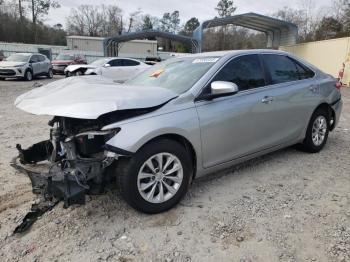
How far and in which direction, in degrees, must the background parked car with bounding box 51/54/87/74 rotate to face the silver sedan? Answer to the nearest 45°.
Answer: approximately 45° to its left

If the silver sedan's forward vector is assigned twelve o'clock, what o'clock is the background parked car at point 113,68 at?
The background parked car is roughly at 4 o'clock from the silver sedan.

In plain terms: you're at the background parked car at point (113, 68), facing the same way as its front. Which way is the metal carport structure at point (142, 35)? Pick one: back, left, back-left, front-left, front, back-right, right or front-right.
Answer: back-right

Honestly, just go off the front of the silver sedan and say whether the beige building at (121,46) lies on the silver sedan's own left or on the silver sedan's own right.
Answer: on the silver sedan's own right

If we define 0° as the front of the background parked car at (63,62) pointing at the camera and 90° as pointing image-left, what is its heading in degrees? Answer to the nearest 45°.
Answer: approximately 45°

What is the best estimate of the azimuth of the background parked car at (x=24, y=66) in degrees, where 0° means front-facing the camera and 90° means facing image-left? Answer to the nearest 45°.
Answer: approximately 45°

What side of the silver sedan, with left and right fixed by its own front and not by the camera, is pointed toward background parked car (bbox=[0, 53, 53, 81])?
right

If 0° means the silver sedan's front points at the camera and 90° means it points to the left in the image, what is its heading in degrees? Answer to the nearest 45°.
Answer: approximately 45°

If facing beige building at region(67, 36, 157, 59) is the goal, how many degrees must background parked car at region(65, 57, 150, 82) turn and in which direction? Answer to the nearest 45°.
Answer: approximately 135° to its right

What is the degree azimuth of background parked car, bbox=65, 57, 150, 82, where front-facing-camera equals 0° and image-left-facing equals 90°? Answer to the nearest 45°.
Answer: approximately 45°
